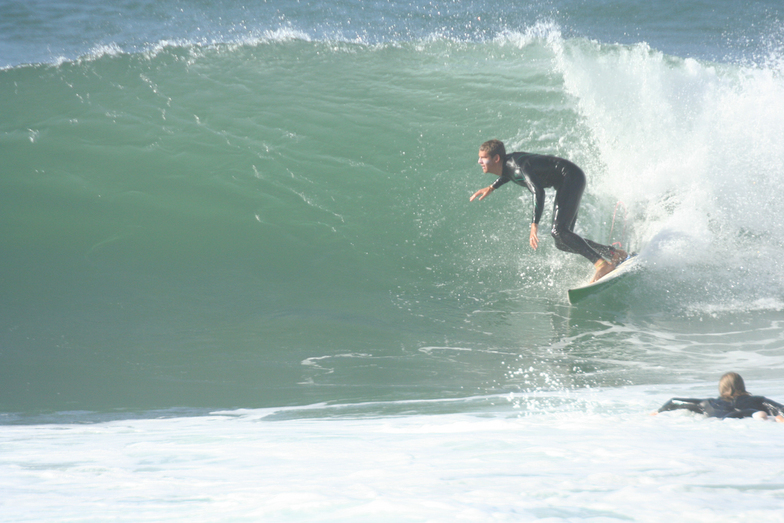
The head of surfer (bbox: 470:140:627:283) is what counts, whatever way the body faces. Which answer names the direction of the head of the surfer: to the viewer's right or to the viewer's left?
to the viewer's left

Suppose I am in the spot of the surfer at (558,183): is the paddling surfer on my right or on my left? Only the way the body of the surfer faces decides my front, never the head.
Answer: on my left

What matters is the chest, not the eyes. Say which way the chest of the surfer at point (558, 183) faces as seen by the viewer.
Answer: to the viewer's left
